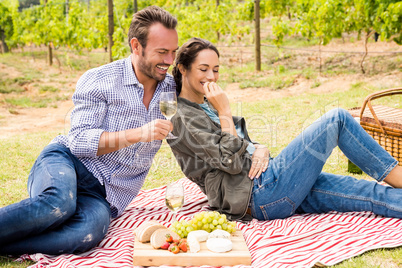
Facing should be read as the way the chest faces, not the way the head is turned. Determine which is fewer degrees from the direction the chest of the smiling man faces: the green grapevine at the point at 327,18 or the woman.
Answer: the woman

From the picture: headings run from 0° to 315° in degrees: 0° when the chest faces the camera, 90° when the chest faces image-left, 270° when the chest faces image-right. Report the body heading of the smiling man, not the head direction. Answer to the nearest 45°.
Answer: approximately 315°

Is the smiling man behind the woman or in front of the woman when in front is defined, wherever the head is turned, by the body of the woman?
behind

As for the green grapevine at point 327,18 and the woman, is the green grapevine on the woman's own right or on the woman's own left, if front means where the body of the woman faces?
on the woman's own left

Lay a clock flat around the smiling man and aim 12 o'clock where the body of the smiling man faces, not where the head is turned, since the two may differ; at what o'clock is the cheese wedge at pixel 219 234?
The cheese wedge is roughly at 12 o'clock from the smiling man.

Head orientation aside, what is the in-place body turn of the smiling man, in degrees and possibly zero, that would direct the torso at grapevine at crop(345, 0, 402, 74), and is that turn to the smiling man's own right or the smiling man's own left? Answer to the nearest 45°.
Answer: approximately 90° to the smiling man's own left

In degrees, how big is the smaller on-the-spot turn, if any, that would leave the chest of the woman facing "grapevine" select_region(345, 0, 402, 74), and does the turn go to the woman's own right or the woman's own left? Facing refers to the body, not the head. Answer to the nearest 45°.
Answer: approximately 90° to the woman's own left

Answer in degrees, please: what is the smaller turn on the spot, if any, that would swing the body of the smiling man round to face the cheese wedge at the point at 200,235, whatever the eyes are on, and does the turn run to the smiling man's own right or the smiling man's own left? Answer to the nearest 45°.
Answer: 0° — they already face it
